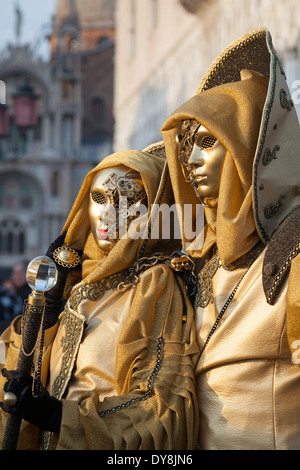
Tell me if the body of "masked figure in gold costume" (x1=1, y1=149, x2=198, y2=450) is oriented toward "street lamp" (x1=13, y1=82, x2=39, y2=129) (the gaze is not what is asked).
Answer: no

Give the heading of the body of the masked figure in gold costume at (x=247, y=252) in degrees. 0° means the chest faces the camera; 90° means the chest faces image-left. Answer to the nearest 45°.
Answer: approximately 45°

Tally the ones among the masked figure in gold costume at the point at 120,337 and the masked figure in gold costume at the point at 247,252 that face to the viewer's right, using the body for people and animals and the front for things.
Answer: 0

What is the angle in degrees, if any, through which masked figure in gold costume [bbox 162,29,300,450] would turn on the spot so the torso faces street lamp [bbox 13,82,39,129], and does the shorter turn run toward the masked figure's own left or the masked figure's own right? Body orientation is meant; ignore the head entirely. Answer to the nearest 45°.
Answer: approximately 135° to the masked figure's own right

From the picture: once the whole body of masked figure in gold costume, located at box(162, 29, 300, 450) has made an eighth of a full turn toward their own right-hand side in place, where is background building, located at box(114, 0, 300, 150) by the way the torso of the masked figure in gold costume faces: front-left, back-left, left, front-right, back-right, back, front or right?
right

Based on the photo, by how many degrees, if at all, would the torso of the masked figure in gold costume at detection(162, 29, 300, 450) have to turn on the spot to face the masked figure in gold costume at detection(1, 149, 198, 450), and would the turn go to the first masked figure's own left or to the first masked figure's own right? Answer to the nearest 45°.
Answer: approximately 45° to the first masked figure's own right

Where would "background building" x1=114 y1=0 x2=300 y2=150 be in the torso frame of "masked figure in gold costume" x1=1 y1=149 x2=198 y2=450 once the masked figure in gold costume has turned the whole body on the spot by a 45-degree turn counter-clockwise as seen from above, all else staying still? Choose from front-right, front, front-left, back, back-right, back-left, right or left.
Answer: back

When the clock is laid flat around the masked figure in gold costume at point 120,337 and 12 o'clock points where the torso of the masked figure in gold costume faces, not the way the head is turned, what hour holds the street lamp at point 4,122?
The street lamp is roughly at 4 o'clock from the masked figure in gold costume.

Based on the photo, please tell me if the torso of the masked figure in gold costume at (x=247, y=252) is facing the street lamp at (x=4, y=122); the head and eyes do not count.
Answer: no

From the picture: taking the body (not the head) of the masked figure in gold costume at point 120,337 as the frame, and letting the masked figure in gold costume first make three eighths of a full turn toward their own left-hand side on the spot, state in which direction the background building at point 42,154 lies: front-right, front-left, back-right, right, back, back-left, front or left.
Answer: left

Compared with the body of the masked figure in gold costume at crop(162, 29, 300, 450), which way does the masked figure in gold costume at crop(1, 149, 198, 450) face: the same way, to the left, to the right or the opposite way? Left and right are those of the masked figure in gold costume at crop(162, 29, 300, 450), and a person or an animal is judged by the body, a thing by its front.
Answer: the same way
